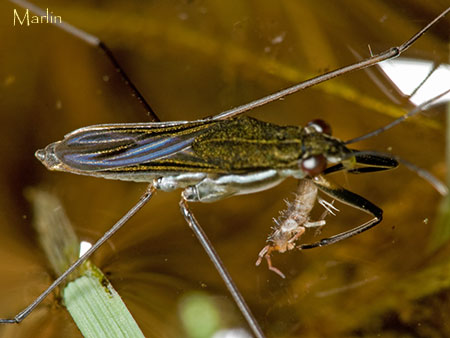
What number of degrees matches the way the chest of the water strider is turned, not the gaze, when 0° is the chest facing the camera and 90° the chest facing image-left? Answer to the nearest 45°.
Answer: approximately 270°
